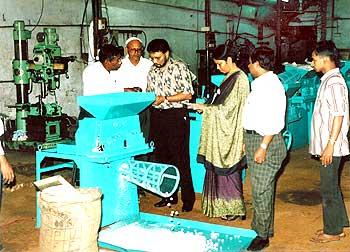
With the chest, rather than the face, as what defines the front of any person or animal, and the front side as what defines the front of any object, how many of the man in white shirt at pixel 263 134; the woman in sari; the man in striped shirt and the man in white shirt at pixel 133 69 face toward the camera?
1

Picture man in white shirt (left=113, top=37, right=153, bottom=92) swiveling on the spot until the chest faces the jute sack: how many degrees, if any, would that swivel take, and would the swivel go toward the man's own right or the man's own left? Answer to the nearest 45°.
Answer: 0° — they already face it

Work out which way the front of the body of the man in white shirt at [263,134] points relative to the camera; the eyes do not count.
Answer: to the viewer's left

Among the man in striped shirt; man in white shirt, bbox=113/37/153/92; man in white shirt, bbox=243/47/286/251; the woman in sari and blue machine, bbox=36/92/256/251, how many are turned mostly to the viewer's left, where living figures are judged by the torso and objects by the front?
3

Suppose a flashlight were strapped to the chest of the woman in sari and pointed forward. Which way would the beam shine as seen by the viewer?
to the viewer's left

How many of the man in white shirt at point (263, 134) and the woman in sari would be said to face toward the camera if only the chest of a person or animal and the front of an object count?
0

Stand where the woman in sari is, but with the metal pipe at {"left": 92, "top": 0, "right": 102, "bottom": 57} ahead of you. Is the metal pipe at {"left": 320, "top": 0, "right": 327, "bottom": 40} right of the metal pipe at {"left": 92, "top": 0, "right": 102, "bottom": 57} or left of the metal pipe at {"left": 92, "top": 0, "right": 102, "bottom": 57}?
right

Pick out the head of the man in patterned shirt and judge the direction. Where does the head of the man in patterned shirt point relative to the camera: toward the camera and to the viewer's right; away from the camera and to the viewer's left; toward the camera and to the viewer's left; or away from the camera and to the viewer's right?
toward the camera and to the viewer's left

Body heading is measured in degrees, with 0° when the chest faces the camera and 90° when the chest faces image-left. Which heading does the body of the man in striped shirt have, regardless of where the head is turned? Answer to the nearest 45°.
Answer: approximately 90°

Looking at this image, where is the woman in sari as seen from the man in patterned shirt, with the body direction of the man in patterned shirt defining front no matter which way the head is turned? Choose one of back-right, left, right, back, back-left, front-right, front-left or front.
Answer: left

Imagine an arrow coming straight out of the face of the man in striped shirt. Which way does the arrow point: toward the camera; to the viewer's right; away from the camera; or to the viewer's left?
to the viewer's left

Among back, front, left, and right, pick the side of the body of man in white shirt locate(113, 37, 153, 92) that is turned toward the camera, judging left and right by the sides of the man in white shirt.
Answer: front

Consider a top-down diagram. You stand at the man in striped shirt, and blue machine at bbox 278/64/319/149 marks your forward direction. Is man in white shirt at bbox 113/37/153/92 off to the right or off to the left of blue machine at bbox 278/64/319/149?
left

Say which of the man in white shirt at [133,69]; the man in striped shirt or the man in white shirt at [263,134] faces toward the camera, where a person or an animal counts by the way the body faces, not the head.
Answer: the man in white shirt at [133,69]

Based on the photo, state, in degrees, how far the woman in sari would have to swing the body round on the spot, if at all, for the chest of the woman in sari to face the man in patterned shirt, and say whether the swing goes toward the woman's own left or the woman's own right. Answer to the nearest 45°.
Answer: approximately 45° to the woman's own right

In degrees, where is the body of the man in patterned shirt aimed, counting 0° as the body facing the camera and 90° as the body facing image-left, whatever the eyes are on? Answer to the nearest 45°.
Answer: approximately 45°

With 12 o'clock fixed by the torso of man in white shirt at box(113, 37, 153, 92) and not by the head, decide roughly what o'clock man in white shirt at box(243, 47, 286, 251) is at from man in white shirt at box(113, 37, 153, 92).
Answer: man in white shirt at box(243, 47, 286, 251) is roughly at 11 o'clock from man in white shirt at box(113, 37, 153, 92).

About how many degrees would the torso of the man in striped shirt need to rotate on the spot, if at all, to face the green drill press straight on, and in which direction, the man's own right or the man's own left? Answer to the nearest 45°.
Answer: approximately 45° to the man's own right
